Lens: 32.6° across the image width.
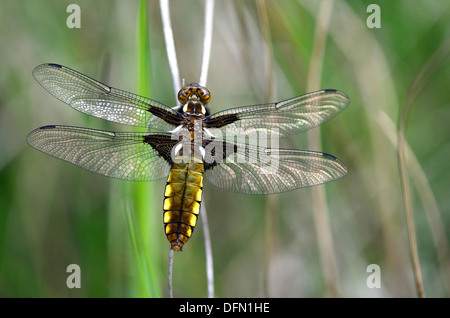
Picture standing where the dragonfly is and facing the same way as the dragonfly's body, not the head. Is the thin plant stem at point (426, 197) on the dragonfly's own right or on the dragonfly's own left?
on the dragonfly's own right
